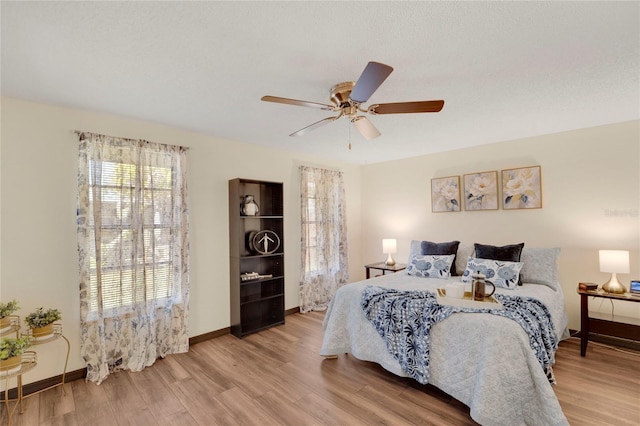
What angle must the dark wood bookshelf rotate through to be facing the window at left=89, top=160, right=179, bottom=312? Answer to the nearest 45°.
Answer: approximately 90° to its right

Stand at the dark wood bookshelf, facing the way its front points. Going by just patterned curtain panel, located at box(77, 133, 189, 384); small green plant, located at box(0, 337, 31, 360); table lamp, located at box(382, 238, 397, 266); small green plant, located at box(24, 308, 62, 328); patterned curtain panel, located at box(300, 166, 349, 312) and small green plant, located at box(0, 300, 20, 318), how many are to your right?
4

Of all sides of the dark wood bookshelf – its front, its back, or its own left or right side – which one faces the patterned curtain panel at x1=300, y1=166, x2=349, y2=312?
left

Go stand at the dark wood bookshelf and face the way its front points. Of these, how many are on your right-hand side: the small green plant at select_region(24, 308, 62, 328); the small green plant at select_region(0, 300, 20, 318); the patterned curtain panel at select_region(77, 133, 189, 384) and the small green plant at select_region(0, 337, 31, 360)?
4

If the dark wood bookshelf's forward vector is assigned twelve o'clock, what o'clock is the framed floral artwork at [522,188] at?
The framed floral artwork is roughly at 11 o'clock from the dark wood bookshelf.

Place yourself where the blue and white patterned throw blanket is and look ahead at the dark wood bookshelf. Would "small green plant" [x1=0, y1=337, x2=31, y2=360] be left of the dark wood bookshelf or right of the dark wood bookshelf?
left

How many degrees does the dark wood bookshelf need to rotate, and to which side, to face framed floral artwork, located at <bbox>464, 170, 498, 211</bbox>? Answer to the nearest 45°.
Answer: approximately 45° to its left

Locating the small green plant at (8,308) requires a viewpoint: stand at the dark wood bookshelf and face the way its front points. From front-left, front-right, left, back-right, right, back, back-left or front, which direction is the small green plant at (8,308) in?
right

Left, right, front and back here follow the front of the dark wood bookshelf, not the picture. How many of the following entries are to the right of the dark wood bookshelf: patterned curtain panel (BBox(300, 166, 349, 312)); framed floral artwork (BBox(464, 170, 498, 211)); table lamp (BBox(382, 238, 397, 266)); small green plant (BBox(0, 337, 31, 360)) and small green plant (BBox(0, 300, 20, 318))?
2

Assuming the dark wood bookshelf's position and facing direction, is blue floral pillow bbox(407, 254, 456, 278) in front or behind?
in front

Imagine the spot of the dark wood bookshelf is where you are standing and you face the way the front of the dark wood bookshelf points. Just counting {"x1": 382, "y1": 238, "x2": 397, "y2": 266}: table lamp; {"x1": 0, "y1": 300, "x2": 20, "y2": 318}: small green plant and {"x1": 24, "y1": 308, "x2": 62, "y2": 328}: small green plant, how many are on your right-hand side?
2

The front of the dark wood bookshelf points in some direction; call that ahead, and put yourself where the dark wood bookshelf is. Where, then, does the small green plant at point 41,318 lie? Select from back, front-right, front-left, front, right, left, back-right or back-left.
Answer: right

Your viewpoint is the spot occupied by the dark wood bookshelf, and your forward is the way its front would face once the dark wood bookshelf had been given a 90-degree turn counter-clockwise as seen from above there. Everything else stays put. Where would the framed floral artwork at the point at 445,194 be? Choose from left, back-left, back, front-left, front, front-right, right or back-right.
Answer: front-right

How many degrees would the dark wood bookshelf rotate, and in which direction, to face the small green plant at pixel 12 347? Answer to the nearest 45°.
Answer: approximately 90° to its right

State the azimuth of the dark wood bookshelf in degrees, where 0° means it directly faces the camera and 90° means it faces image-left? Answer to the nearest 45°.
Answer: approximately 315°
